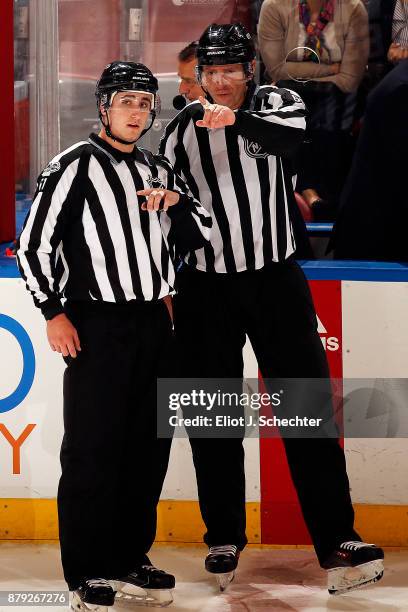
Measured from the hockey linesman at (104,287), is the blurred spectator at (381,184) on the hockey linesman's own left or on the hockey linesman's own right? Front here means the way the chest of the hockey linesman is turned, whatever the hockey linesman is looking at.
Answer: on the hockey linesman's own left

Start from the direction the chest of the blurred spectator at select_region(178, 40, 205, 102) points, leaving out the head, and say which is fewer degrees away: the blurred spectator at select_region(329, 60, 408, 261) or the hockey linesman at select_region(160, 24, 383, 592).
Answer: the hockey linesman

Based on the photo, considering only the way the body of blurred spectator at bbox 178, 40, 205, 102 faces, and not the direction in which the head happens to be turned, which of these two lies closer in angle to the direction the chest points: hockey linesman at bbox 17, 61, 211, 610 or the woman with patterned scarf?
the hockey linesman

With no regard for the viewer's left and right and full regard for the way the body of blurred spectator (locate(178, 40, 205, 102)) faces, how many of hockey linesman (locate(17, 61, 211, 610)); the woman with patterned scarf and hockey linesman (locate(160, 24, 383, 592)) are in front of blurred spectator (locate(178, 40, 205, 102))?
2

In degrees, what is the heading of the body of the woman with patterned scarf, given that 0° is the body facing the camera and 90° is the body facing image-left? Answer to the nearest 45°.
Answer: approximately 0°

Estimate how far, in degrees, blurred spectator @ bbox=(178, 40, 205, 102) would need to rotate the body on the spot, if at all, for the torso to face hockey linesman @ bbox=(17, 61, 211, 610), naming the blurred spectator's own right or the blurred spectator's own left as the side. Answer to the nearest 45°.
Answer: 0° — they already face them

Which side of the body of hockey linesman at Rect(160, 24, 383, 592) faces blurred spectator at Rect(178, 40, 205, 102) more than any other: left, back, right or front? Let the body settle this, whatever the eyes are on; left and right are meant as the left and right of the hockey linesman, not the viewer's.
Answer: back

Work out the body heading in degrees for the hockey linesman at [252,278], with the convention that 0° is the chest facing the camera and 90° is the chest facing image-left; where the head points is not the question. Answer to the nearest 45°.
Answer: approximately 0°
